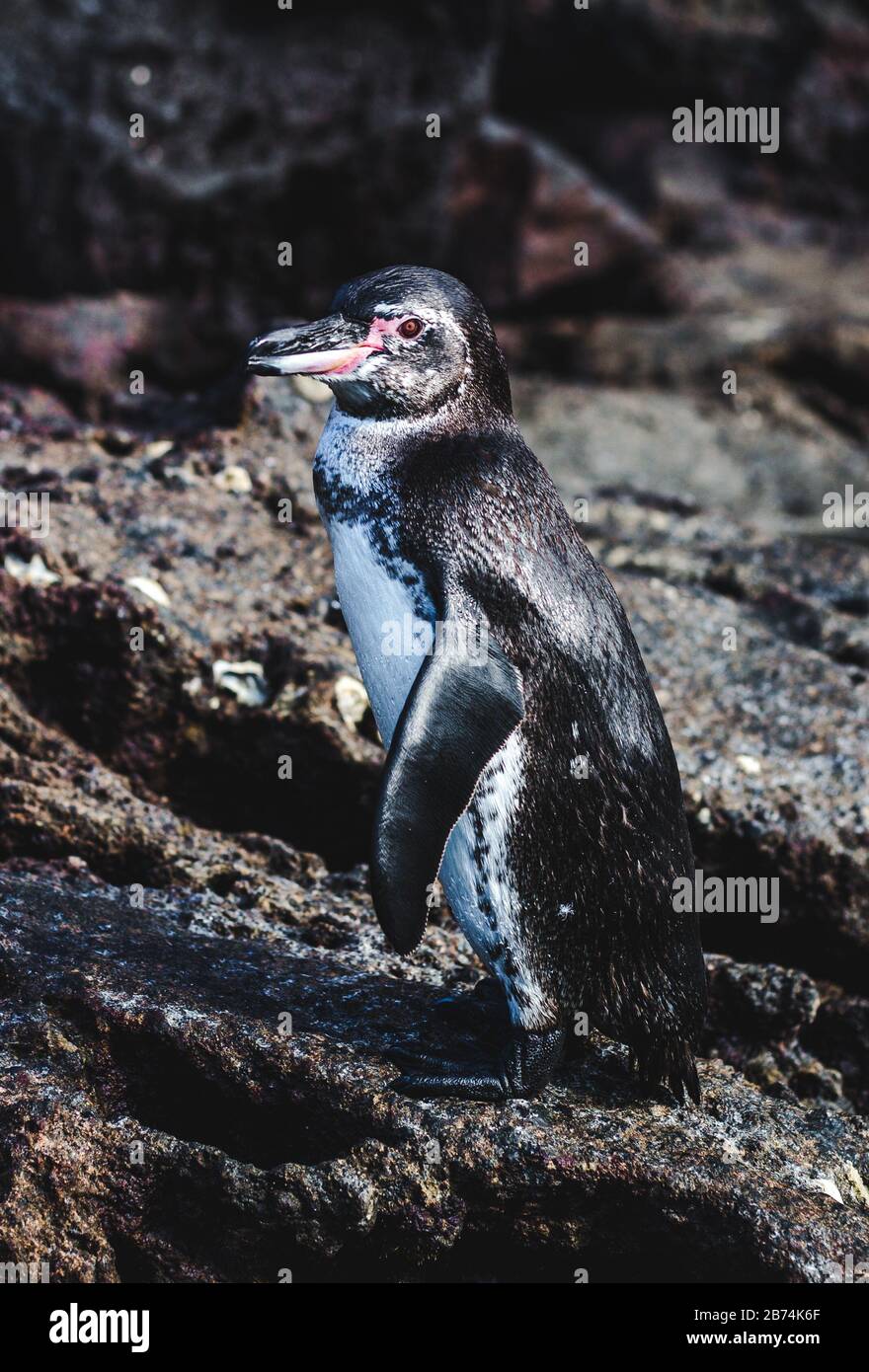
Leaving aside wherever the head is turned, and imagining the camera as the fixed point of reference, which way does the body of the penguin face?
to the viewer's left
